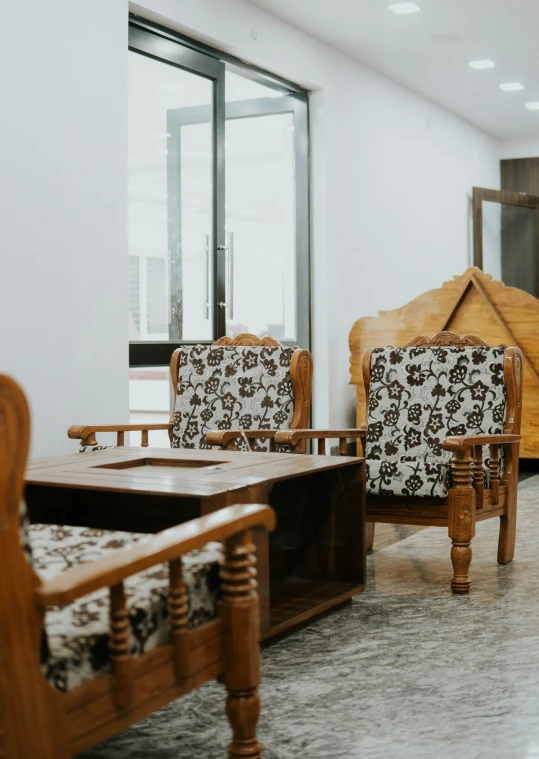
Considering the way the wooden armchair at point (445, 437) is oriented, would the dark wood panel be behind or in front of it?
behind

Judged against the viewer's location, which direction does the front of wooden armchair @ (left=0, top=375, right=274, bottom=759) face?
facing away from the viewer and to the right of the viewer

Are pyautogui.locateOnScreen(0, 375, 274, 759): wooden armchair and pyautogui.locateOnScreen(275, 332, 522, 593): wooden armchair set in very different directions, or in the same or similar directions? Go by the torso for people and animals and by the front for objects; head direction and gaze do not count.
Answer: very different directions

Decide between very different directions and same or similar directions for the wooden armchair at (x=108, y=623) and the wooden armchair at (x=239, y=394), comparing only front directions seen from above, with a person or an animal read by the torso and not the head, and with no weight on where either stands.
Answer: very different directions

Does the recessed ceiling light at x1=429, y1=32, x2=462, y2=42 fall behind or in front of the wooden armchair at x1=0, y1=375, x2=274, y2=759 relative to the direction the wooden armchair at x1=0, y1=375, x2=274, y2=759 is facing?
in front

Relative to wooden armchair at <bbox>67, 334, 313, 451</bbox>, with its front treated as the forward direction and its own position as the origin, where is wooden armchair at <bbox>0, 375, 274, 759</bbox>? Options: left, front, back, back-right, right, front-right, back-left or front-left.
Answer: front-left

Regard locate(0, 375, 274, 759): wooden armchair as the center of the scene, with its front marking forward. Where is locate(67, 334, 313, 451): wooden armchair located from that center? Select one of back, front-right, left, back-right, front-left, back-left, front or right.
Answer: front-left

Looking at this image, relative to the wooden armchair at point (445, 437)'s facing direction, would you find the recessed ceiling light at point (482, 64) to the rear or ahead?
to the rear

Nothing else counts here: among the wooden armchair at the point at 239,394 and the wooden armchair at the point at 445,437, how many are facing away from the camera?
0

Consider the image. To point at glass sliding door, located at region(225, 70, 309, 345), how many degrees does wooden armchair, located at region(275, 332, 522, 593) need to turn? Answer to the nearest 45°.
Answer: approximately 135° to its right
